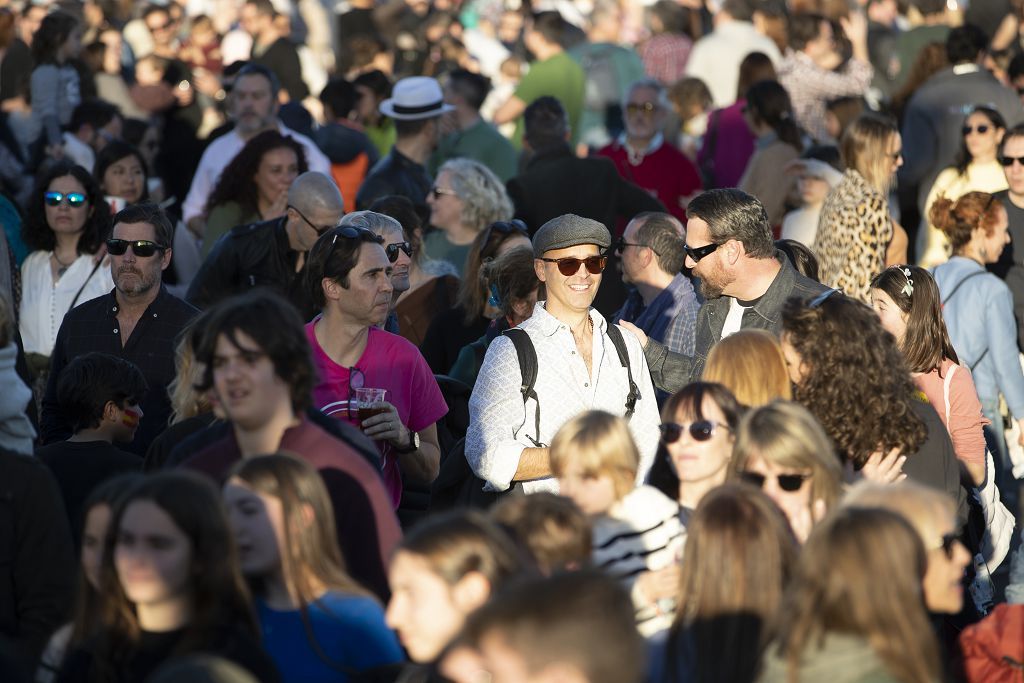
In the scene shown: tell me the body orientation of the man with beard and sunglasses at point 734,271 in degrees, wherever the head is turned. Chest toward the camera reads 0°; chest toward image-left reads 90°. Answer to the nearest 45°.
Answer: approximately 45°

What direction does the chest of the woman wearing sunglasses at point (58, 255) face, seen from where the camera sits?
toward the camera

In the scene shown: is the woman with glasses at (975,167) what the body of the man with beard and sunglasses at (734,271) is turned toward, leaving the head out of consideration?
no

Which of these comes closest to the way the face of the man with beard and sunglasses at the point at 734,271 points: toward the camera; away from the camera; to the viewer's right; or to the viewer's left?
to the viewer's left

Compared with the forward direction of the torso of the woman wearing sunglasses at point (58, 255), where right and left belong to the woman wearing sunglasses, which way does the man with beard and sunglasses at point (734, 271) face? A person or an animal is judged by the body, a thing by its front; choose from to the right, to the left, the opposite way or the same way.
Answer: to the right

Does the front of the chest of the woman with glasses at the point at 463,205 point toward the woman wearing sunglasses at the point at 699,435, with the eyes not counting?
no

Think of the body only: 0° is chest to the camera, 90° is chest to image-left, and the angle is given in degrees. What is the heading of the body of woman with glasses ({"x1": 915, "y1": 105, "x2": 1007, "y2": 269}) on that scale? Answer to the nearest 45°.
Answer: approximately 45°
